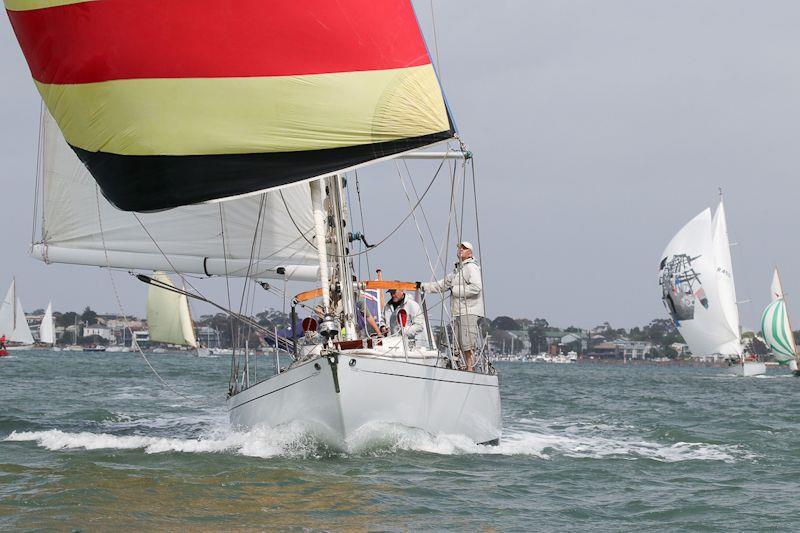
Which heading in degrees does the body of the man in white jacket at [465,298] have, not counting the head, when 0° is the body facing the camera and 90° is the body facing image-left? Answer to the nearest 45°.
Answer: approximately 45°

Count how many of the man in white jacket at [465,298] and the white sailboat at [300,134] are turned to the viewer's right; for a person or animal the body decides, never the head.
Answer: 0
